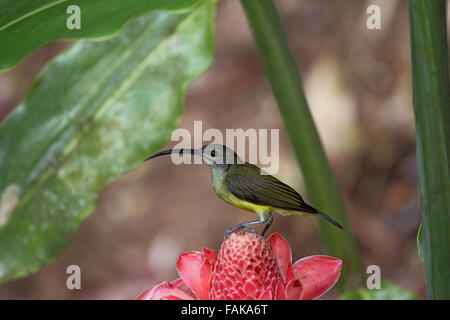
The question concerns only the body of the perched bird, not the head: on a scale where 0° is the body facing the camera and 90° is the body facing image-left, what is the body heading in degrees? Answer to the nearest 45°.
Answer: approximately 90°
